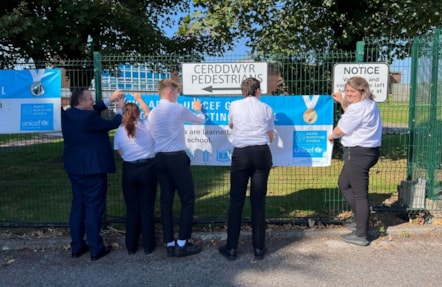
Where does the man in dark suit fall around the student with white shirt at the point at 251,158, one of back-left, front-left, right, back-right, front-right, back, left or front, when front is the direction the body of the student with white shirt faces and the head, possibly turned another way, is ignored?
left

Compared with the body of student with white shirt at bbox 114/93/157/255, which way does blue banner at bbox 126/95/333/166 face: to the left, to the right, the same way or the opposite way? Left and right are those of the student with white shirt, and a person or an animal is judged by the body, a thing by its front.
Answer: the opposite way

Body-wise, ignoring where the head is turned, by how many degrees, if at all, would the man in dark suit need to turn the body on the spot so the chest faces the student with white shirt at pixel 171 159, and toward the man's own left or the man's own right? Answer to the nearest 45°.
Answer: approximately 45° to the man's own right

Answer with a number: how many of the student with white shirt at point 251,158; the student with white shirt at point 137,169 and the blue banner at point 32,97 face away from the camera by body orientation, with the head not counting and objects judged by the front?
2

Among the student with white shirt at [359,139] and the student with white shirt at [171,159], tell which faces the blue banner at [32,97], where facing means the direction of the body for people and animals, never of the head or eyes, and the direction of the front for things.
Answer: the student with white shirt at [359,139]

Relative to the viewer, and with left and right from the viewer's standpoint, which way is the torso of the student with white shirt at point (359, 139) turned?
facing to the left of the viewer

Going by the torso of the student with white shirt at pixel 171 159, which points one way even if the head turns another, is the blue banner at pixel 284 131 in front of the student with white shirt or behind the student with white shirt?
in front

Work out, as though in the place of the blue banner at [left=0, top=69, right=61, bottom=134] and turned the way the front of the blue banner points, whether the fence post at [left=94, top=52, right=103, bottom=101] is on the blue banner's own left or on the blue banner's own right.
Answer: on the blue banner's own left

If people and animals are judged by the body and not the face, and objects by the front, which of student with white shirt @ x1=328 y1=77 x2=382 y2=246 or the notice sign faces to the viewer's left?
the student with white shirt

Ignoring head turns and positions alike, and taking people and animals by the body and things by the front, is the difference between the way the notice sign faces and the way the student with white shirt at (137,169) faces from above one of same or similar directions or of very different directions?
very different directions

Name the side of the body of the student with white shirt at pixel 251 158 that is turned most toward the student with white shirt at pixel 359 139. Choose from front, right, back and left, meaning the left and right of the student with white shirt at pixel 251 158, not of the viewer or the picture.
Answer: right

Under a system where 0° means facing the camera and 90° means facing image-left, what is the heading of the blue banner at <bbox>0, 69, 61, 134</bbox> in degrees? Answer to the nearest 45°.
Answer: approximately 0°

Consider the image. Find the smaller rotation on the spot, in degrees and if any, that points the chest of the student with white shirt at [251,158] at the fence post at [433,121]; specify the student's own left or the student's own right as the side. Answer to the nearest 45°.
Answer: approximately 45° to the student's own right

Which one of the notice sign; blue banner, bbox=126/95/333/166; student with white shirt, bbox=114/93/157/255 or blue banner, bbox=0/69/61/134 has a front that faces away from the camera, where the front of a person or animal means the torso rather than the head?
the student with white shirt

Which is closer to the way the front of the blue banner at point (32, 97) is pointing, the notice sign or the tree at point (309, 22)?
the notice sign

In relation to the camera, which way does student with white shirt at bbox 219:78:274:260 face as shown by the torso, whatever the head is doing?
away from the camera
